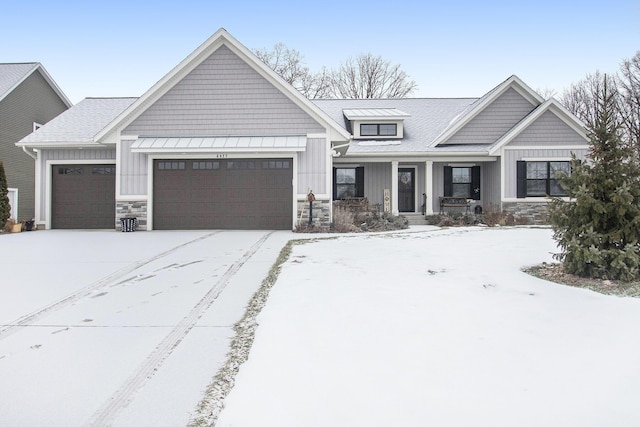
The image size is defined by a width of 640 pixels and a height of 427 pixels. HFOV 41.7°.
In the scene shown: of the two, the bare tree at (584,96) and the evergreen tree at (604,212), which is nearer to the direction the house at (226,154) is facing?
the evergreen tree

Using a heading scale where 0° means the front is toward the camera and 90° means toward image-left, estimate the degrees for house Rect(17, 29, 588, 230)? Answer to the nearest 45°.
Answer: approximately 0°

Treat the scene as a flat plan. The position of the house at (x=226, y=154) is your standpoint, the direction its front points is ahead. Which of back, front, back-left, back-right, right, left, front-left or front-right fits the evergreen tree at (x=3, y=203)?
right

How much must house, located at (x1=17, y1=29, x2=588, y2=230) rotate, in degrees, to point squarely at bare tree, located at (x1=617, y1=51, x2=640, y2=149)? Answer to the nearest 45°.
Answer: approximately 135° to its left

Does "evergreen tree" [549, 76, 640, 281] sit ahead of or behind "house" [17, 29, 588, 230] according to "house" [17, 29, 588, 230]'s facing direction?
ahead

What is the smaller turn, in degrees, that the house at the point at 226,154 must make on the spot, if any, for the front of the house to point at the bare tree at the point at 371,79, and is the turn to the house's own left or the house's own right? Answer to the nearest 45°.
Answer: approximately 180°

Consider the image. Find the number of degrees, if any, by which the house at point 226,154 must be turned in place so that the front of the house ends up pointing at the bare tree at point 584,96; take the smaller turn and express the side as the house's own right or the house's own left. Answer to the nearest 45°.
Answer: approximately 135° to the house's own left

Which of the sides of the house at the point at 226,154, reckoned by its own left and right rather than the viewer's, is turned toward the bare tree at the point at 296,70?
back
